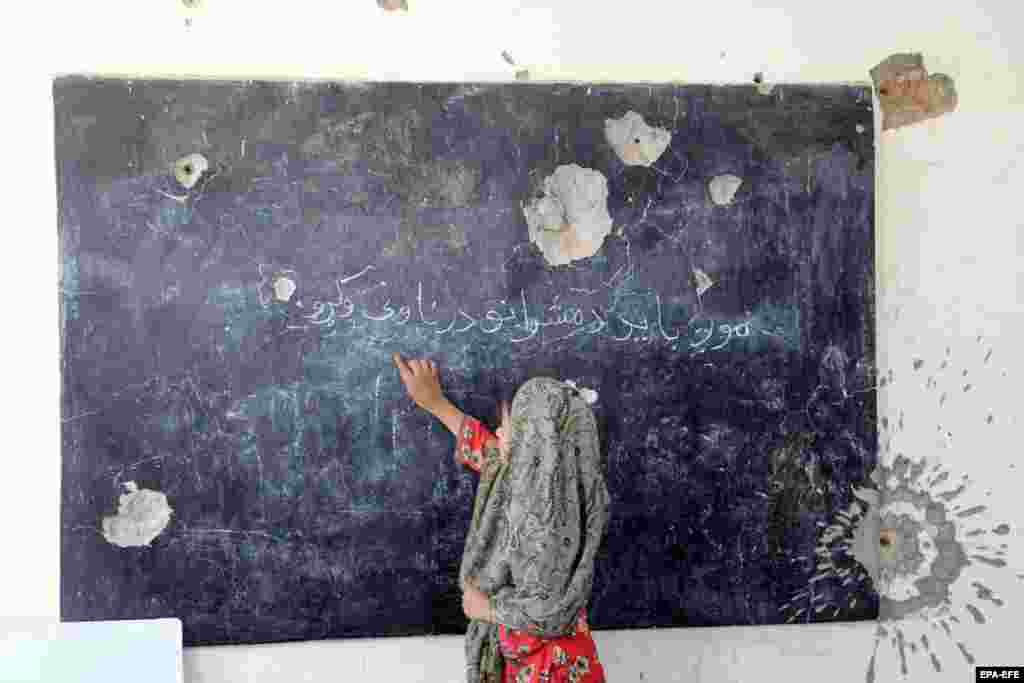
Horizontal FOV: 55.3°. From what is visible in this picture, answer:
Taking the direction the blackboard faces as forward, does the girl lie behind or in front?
in front

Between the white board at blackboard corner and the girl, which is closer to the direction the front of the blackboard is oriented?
the girl

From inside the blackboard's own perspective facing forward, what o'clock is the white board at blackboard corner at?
The white board at blackboard corner is roughly at 2 o'clock from the blackboard.

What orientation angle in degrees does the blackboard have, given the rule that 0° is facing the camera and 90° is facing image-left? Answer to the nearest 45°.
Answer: approximately 0°
